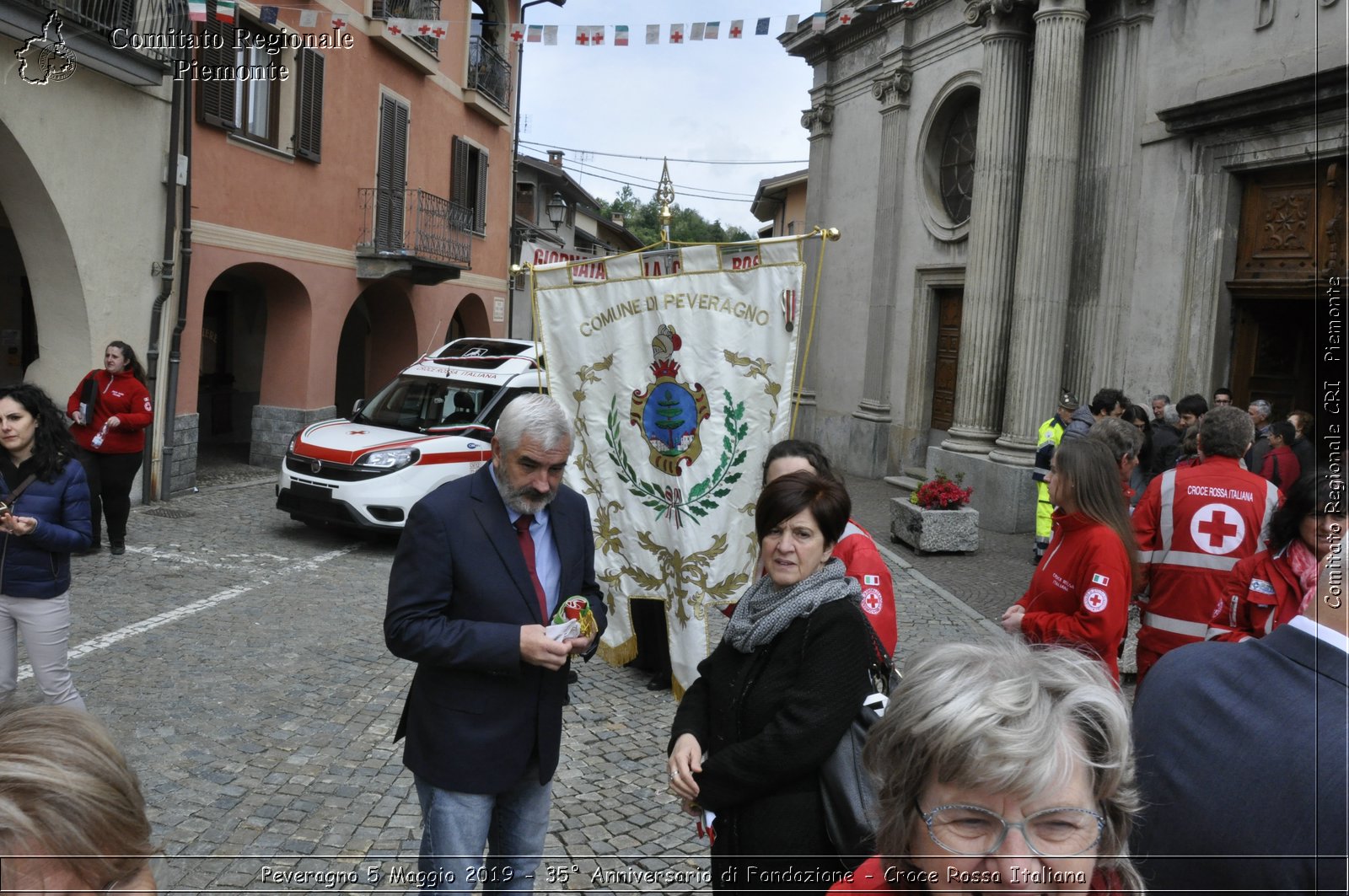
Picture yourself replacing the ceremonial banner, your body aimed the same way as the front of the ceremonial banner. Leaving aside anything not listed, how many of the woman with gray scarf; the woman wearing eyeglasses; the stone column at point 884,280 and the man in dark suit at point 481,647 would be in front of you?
3

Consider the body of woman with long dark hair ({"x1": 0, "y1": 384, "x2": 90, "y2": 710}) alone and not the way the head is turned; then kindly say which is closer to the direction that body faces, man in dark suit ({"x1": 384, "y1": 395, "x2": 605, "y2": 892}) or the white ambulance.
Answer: the man in dark suit

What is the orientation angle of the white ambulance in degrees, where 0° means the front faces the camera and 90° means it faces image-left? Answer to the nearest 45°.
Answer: approximately 45°

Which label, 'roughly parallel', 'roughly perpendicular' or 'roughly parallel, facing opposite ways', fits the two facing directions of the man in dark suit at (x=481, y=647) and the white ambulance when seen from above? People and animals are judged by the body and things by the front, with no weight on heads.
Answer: roughly perpendicular

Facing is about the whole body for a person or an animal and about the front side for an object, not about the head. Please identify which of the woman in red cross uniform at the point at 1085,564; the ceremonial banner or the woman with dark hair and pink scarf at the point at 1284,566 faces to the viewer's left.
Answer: the woman in red cross uniform

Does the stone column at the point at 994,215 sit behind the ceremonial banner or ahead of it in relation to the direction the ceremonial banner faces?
behind

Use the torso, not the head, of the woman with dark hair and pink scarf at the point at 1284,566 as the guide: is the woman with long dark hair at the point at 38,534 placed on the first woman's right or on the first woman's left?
on the first woman's right

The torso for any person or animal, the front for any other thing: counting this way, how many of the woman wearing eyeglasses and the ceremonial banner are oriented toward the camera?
2

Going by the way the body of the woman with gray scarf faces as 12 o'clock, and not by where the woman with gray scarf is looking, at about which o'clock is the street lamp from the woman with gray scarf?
The street lamp is roughly at 4 o'clock from the woman with gray scarf.

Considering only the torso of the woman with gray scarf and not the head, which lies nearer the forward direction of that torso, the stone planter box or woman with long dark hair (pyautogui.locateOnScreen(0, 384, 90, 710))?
the woman with long dark hair

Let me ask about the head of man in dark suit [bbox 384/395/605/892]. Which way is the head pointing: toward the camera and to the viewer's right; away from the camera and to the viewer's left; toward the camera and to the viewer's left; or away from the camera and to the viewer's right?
toward the camera and to the viewer's right

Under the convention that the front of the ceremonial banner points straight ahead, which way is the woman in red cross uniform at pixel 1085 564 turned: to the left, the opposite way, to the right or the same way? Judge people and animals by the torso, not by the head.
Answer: to the right

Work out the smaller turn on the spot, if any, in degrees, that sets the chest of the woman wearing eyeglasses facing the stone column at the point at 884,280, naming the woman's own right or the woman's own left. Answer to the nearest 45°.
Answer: approximately 180°
